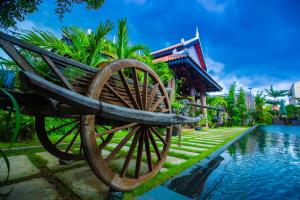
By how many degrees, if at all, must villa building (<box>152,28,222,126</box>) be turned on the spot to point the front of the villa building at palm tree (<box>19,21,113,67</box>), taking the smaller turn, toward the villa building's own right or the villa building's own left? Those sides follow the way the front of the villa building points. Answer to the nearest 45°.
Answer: approximately 45° to the villa building's own right

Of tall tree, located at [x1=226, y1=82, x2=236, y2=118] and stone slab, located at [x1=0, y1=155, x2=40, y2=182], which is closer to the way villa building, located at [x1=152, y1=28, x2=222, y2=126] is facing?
the stone slab

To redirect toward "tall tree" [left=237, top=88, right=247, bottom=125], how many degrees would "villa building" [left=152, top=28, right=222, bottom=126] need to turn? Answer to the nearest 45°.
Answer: approximately 90° to its left

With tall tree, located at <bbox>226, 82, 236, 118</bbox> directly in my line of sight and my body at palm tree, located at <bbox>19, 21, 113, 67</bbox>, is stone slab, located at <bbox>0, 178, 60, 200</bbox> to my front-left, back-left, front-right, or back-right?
back-right

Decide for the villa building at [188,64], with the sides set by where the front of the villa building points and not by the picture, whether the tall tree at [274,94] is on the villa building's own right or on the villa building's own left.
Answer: on the villa building's own left

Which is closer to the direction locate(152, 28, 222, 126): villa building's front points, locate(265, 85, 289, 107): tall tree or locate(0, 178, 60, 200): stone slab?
the stone slab

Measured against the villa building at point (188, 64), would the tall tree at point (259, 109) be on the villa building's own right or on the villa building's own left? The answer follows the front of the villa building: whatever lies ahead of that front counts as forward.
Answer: on the villa building's own left

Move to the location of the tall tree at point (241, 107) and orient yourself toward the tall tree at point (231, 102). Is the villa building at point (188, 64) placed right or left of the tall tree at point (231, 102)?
left

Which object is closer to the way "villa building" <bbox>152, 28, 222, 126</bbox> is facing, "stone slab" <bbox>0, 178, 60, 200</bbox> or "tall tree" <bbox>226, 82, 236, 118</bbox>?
the stone slab

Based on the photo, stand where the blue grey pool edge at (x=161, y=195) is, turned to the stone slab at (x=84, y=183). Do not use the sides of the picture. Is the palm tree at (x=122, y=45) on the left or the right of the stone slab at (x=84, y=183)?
right
